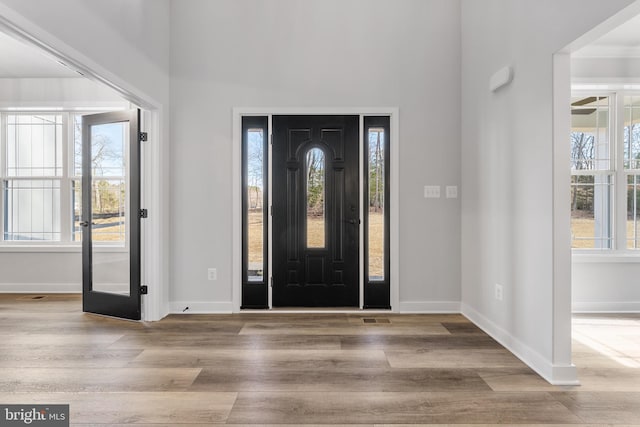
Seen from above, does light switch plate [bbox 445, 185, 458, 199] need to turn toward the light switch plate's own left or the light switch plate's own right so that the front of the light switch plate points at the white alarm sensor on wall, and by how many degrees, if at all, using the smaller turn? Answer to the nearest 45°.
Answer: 0° — it already faces it

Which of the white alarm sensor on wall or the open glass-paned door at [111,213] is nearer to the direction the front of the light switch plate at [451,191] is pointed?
the white alarm sensor on wall

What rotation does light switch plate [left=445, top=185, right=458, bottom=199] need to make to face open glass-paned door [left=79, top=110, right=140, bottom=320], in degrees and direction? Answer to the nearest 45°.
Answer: approximately 90° to its right

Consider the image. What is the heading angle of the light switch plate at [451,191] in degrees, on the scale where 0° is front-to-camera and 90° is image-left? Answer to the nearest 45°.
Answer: approximately 0°

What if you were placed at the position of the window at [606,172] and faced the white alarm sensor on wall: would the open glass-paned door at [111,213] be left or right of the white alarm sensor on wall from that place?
right

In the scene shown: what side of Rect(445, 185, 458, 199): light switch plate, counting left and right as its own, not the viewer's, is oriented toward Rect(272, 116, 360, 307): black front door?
right
